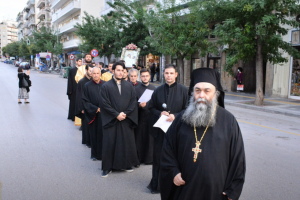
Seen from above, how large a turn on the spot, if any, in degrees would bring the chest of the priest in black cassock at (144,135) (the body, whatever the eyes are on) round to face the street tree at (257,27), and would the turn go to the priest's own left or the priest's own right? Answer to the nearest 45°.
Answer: approximately 135° to the priest's own left

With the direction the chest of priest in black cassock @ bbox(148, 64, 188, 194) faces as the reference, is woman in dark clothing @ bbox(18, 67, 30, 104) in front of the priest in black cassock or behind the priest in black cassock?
behind

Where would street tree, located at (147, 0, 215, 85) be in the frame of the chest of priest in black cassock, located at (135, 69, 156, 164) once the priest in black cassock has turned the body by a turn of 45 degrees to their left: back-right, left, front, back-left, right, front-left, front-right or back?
back-left

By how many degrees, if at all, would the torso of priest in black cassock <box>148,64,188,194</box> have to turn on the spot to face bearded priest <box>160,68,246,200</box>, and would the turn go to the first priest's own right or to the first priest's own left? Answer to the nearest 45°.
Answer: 0° — they already face them

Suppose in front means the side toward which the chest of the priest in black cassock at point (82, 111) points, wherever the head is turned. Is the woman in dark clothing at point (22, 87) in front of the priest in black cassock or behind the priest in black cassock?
behind

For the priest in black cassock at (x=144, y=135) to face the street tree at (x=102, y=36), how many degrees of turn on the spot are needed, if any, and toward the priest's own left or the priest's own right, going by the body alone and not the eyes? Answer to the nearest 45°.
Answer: approximately 180°

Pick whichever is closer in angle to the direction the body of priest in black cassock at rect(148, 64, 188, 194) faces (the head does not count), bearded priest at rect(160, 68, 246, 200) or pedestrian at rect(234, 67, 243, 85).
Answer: the bearded priest

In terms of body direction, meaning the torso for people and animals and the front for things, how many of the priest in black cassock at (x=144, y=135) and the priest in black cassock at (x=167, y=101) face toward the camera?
2

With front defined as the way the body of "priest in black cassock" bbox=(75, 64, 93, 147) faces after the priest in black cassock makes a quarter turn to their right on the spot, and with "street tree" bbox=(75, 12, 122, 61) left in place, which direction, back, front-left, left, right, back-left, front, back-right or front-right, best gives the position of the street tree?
back-right

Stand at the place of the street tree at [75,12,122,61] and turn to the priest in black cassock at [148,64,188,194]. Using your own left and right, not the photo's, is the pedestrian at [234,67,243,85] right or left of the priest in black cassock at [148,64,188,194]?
left
